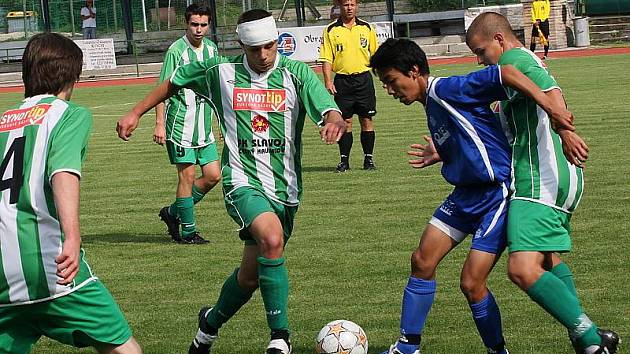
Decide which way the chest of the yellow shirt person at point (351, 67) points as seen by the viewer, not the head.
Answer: toward the camera

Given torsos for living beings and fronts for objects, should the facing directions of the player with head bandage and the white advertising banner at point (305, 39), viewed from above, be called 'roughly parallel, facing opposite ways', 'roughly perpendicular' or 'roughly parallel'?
roughly parallel

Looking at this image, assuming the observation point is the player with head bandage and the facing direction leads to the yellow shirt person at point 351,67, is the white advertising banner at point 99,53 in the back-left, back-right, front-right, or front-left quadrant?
front-left

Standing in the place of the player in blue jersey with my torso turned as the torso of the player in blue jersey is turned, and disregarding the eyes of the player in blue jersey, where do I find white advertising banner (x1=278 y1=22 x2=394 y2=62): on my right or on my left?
on my right

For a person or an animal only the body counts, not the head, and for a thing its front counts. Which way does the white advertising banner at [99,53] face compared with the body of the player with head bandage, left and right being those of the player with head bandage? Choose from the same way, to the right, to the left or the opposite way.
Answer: the same way

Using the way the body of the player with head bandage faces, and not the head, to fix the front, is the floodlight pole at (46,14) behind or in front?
behind

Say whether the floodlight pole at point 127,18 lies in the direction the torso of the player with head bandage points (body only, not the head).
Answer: no

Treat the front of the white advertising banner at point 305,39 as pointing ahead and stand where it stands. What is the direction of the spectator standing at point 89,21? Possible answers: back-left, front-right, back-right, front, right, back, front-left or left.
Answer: back-right

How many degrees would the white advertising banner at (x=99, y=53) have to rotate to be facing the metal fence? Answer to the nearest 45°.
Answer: approximately 180°

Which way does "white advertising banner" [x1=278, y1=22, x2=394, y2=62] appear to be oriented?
toward the camera

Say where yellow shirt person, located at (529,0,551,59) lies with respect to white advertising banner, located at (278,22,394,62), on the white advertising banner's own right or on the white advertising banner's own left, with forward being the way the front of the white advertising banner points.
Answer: on the white advertising banner's own left

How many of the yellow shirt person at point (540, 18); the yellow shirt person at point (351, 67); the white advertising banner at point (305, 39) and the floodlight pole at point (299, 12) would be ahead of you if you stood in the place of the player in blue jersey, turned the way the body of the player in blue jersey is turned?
0

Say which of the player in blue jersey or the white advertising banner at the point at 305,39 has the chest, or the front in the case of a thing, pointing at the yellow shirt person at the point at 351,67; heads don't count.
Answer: the white advertising banner

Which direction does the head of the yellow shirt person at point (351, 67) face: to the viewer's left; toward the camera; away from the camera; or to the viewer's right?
toward the camera

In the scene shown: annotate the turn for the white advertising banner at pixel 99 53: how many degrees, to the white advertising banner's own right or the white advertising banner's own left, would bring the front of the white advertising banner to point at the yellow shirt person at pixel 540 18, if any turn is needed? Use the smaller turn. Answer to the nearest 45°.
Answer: approximately 90° to the white advertising banner's own left

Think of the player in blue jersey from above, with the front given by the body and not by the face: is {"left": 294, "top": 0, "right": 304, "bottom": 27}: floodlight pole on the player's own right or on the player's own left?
on the player's own right

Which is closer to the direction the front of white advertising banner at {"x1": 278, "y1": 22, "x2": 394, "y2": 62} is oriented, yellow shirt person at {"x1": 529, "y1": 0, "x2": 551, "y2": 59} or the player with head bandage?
the player with head bandage

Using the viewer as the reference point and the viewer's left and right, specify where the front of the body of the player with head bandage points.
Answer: facing the viewer

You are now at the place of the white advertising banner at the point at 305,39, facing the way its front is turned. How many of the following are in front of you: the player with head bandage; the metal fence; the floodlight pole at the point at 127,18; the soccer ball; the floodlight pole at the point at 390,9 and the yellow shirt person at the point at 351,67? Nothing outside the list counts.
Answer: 3
